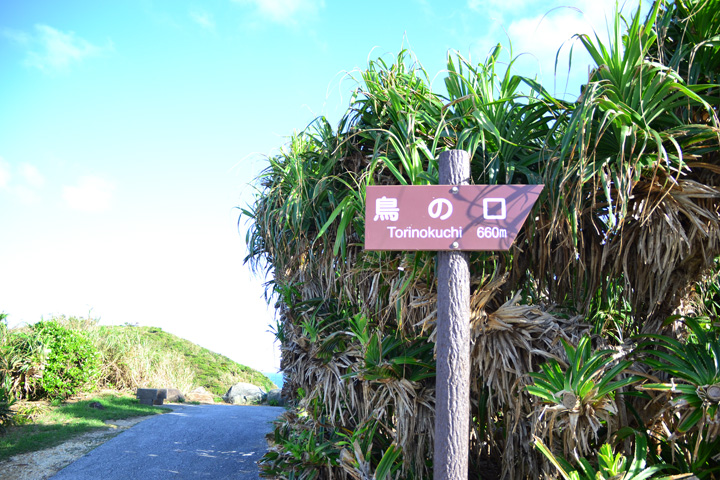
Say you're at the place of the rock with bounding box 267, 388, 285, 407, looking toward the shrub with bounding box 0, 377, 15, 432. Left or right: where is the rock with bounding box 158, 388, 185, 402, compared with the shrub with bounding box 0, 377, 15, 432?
right

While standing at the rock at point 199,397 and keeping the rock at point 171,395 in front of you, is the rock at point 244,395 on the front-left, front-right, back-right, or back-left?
back-left

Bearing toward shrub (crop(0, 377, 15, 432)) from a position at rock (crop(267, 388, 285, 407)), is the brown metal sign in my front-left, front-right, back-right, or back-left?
front-left

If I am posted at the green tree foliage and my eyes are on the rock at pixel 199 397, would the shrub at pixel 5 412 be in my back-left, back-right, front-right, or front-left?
front-left

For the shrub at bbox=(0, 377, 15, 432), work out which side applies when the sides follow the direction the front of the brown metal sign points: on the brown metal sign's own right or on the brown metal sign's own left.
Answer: on the brown metal sign's own right

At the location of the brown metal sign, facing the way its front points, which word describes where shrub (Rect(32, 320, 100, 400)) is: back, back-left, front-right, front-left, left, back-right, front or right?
back-right

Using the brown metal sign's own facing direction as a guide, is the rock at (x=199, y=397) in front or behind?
behind

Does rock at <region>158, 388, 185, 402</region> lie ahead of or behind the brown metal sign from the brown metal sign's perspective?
behind

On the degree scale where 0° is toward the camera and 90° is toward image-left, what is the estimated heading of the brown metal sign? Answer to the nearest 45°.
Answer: approximately 0°

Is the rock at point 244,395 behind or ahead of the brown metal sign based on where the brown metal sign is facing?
behind

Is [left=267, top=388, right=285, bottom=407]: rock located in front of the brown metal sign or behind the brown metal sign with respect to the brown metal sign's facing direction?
behind
